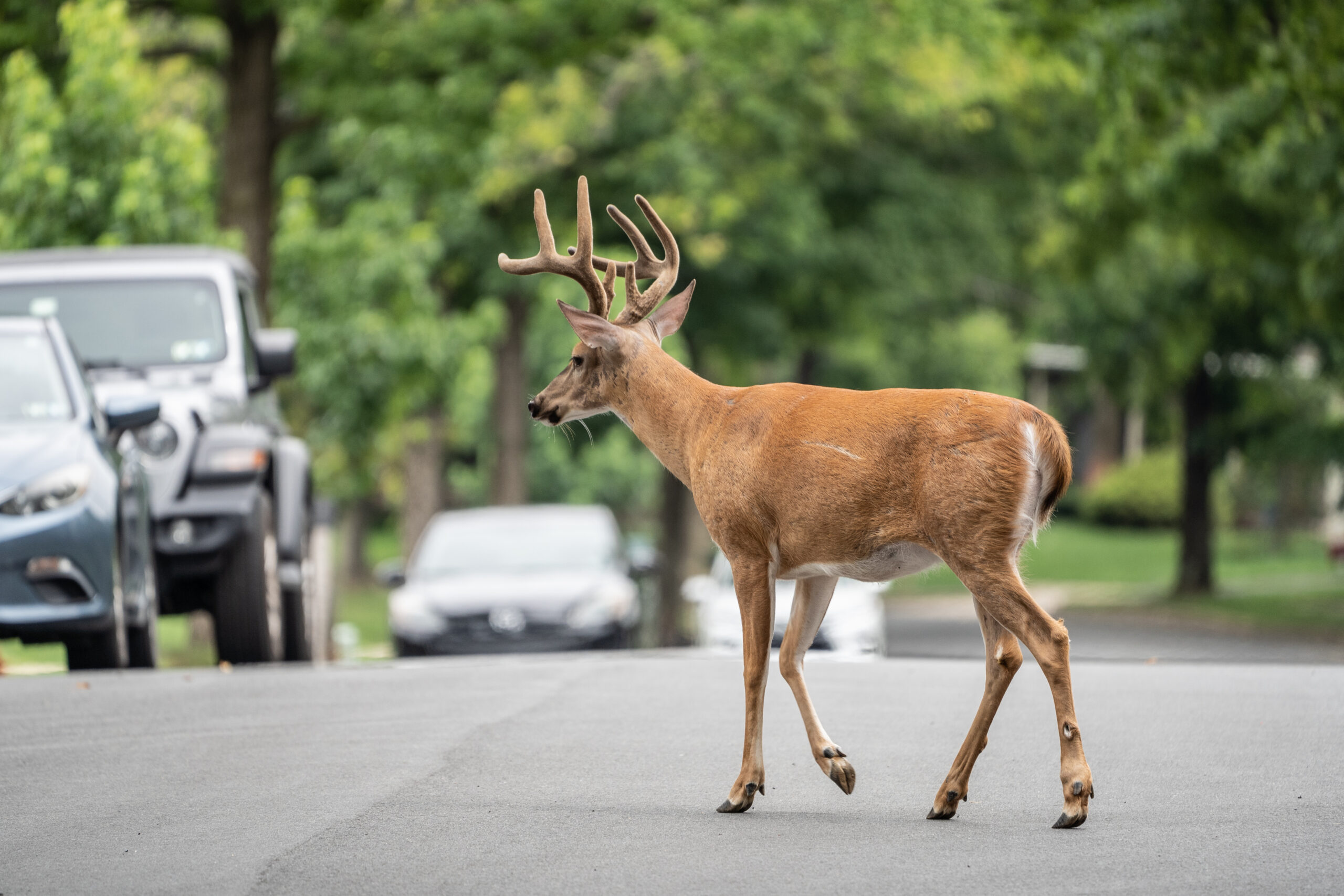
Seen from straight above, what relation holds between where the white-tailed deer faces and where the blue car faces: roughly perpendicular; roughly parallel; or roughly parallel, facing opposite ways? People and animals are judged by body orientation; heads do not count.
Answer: roughly perpendicular

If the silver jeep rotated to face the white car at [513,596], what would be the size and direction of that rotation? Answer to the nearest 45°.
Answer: approximately 135° to its left

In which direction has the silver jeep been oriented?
toward the camera

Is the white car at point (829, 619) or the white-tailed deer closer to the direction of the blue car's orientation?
the white-tailed deer

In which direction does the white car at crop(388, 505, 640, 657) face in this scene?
toward the camera

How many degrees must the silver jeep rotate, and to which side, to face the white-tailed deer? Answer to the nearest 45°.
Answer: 0° — it already faces it

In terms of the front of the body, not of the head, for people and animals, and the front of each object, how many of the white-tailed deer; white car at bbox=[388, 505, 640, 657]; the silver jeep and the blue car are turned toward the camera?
3

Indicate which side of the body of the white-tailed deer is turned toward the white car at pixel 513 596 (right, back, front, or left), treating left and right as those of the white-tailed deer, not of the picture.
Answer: right

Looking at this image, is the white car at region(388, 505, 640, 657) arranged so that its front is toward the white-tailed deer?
yes

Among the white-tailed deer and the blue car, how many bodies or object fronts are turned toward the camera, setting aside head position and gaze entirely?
1

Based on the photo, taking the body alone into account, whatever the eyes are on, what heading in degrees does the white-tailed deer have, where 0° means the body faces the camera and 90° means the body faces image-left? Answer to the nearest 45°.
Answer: approximately 90°

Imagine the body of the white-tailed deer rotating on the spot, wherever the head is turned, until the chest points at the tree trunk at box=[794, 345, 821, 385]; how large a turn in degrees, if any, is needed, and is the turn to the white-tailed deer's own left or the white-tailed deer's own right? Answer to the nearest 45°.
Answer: approximately 90° to the white-tailed deer's own right

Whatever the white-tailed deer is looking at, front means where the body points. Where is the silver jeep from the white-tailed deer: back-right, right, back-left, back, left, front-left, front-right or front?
front-right

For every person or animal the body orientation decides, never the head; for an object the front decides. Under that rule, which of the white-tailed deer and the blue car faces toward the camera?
the blue car

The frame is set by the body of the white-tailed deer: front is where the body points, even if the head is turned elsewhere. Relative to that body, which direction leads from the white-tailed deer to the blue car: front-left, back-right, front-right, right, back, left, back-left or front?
front-right

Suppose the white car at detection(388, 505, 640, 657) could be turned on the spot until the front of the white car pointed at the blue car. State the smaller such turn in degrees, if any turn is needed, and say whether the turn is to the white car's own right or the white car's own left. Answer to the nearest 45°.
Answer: approximately 45° to the white car's own right

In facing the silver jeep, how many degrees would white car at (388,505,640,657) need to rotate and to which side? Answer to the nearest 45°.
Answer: approximately 45° to its right

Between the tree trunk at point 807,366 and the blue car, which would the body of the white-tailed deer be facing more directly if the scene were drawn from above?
the blue car

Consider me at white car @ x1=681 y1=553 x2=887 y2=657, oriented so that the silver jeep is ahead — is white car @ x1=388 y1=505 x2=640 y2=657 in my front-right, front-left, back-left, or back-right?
front-right
